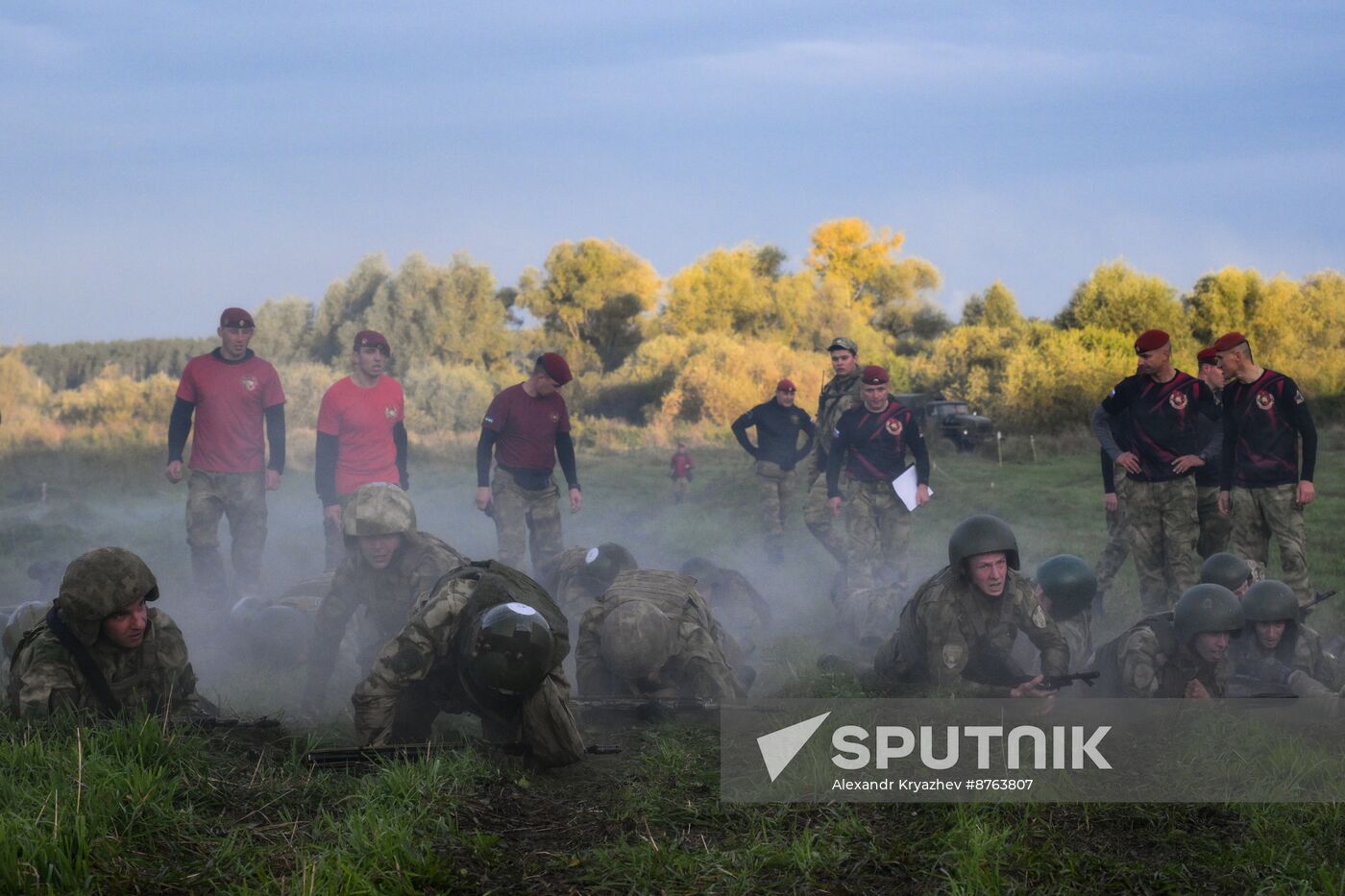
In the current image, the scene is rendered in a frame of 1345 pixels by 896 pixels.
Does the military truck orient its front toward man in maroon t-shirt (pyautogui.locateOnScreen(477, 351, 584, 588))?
no

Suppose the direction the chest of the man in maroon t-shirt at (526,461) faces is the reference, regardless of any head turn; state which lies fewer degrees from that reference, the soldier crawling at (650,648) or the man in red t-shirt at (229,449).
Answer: the soldier crawling

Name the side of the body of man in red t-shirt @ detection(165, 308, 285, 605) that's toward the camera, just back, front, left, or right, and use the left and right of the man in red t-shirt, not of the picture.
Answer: front

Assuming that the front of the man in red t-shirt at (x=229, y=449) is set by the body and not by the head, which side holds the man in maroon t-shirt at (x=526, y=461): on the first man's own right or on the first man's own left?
on the first man's own left

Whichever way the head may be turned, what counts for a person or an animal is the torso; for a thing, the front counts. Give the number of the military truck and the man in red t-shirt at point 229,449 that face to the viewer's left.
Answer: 0

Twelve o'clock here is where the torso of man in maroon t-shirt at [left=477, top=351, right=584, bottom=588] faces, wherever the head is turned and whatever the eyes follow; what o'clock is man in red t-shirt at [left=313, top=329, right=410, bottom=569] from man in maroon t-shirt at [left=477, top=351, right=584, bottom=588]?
man in red t-shirt at [left=313, top=329, right=410, bottom=569] is roughly at 4 o'clock from man in maroon t-shirt at [left=477, top=351, right=584, bottom=588].

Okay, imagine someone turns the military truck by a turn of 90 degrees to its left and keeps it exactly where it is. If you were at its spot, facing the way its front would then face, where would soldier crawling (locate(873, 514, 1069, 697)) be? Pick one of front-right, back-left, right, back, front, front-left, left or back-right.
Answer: back-right

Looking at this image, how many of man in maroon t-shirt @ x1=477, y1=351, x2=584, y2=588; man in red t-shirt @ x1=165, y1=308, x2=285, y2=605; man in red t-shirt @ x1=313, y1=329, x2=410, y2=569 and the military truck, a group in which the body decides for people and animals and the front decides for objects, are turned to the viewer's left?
0

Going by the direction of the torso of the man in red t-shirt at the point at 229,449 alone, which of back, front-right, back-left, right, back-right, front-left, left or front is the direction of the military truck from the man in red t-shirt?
back-left

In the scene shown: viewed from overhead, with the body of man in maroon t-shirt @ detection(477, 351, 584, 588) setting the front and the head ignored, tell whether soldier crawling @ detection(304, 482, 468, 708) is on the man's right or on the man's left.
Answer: on the man's right

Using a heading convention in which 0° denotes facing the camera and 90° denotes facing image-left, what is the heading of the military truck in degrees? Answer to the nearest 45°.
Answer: approximately 315°

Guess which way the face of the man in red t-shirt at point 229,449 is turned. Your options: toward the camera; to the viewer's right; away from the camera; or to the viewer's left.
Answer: toward the camera

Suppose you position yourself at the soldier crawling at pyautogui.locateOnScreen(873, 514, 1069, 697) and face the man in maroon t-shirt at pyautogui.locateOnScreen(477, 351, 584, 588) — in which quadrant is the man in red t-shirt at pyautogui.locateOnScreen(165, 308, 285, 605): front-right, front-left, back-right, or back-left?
front-left

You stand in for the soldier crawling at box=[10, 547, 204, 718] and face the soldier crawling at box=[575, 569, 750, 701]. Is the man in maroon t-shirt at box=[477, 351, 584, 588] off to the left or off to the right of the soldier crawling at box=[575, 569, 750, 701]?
left

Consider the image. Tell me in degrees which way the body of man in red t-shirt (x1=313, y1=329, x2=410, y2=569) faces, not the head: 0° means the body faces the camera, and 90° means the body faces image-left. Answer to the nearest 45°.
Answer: approximately 315°

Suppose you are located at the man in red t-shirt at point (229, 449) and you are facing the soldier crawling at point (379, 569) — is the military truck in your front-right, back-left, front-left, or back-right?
back-left
